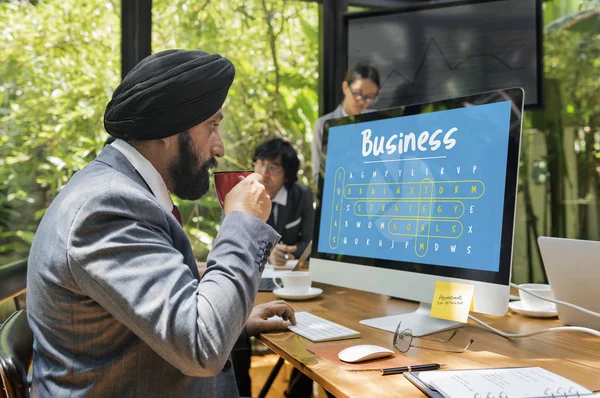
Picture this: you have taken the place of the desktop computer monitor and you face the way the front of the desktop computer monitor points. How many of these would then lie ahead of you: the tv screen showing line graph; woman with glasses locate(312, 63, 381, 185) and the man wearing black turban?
1

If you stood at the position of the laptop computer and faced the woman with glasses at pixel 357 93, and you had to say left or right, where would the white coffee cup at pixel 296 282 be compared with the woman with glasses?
left

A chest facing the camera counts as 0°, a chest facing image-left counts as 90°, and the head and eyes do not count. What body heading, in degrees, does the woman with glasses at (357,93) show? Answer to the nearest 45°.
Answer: approximately 315°

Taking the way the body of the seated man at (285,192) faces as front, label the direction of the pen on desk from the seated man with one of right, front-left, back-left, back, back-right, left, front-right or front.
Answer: front-left

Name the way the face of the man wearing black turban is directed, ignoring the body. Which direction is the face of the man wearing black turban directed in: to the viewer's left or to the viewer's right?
to the viewer's right

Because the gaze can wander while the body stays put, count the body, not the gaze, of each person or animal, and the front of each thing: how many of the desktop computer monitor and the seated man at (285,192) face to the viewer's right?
0

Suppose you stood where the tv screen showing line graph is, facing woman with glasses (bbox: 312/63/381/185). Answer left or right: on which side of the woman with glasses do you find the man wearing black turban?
left

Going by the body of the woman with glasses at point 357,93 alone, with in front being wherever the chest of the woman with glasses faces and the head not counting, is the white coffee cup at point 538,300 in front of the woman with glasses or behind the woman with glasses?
in front
